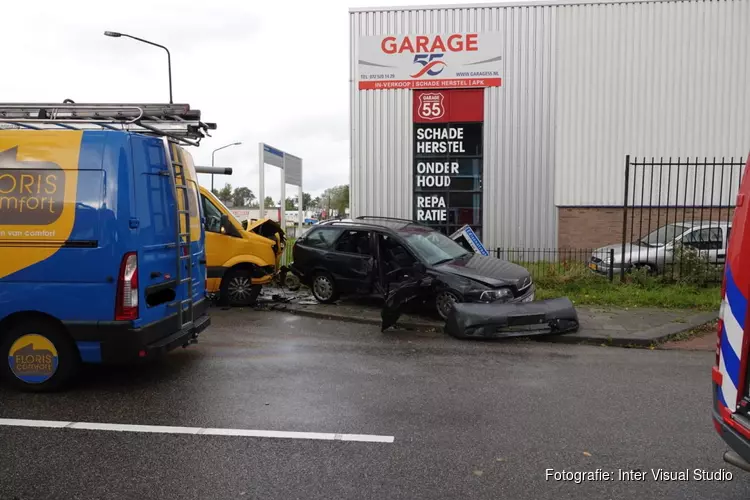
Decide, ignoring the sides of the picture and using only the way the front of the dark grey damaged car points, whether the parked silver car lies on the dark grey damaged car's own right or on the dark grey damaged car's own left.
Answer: on the dark grey damaged car's own left

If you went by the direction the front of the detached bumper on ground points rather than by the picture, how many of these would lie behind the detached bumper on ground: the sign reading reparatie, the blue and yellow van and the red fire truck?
1

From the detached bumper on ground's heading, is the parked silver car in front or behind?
behind

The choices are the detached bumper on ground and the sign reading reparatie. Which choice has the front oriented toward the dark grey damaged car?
the sign reading reparatie

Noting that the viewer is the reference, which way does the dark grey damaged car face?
facing the viewer and to the right of the viewer

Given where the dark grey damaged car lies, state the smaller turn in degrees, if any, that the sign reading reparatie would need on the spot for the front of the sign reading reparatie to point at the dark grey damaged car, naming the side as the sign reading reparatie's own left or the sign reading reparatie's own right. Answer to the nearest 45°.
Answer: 0° — it already faces it

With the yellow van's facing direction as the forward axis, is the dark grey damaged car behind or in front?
in front

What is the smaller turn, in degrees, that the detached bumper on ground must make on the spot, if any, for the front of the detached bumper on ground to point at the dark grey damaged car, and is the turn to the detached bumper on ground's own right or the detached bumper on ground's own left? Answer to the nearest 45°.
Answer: approximately 135° to the detached bumper on ground's own right

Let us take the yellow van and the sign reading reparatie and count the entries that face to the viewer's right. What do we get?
1

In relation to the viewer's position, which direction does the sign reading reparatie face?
facing the viewer

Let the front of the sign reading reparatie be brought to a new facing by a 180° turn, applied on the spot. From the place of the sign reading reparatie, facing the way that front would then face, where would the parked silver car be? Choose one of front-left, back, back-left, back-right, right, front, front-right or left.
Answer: back-right

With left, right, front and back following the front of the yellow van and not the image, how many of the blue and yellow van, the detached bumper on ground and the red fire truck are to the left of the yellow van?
0

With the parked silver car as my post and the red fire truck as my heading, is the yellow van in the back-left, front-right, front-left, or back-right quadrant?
front-right

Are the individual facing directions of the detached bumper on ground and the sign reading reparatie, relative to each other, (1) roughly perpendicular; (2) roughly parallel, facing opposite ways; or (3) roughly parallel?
roughly parallel

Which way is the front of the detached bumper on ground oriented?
toward the camera

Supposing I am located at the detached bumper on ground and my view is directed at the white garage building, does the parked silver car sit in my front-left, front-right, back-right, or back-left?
front-right

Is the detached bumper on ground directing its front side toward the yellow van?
no

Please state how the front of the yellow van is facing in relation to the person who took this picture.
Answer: facing to the right of the viewer

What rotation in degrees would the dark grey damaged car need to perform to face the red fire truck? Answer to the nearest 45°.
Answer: approximately 45° to its right

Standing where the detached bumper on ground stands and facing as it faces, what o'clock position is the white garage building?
The white garage building is roughly at 6 o'clock from the detached bumper on ground.

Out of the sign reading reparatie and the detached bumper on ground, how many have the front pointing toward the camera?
2
